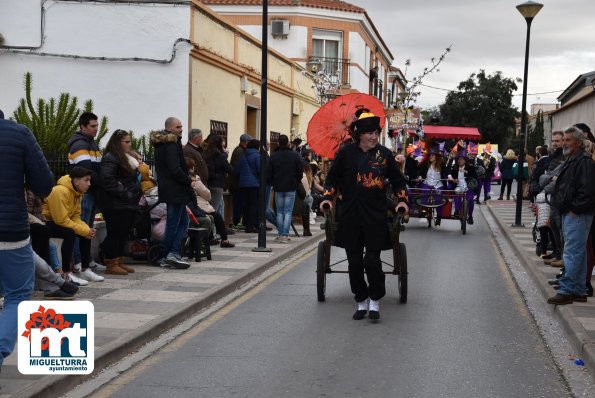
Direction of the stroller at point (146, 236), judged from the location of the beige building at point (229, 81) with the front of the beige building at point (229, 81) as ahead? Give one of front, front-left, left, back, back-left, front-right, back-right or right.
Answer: front-right

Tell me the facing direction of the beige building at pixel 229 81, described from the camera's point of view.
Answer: facing the viewer and to the right of the viewer

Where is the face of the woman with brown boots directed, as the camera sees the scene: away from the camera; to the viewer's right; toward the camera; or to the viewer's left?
to the viewer's right

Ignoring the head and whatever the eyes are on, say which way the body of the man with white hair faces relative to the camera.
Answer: to the viewer's left

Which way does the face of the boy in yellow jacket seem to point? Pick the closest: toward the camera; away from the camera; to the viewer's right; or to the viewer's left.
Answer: to the viewer's right

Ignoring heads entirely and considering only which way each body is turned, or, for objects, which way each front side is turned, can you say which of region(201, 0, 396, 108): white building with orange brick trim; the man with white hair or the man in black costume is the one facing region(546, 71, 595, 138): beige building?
region(201, 0, 396, 108): white building with orange brick trim

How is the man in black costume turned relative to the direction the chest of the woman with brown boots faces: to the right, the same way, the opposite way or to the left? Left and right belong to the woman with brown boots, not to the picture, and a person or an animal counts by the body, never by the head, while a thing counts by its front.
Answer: to the right

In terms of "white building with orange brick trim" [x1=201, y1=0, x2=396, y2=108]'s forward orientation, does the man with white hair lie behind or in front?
in front

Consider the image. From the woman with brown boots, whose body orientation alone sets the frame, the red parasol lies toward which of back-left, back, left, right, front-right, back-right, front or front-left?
front-right

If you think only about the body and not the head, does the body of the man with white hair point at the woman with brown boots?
yes

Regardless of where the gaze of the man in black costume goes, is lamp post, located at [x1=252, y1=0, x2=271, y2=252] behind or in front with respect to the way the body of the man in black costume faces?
behind

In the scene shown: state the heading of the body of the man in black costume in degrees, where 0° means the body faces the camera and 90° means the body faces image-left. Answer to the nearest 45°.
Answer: approximately 0°

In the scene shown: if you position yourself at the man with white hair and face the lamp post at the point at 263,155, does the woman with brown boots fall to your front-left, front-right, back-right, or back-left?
front-left

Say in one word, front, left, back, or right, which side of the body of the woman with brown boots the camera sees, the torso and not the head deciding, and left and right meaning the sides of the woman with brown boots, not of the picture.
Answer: right

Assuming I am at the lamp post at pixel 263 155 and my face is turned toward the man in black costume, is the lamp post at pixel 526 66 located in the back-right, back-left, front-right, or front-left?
back-left

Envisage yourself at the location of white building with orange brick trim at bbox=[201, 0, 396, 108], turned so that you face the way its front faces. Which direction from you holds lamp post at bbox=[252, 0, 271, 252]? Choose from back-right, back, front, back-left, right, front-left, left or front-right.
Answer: front-right

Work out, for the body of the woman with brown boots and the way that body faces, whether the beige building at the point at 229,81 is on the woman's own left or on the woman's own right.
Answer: on the woman's own left

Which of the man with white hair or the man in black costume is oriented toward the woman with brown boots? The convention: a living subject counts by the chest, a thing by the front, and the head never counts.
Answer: the man with white hair
